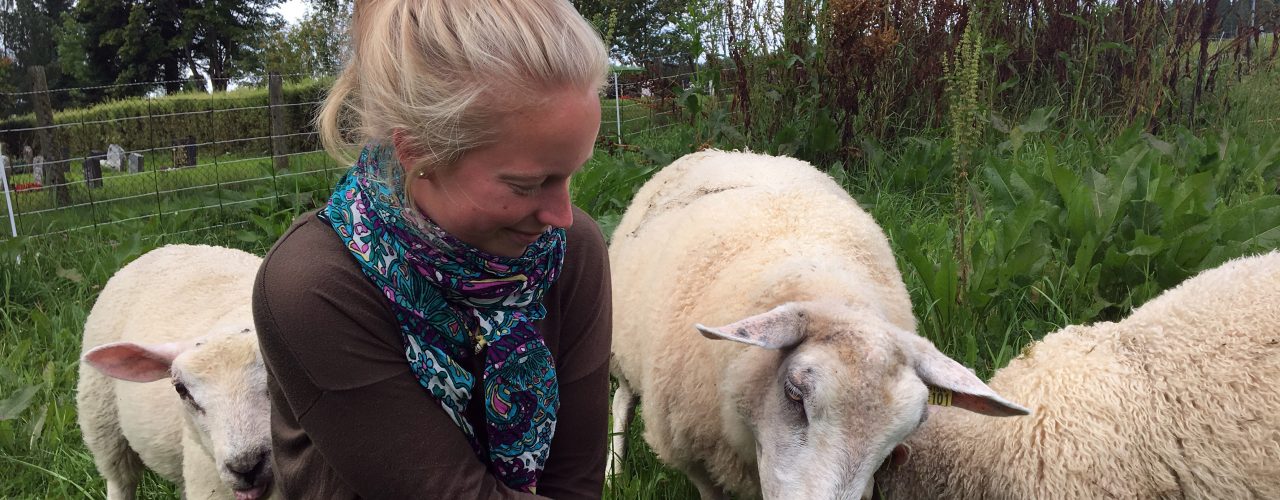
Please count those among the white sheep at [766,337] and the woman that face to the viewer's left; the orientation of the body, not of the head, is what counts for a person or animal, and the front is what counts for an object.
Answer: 0

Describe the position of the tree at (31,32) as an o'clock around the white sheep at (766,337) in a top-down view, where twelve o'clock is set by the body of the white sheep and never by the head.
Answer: The tree is roughly at 6 o'clock from the white sheep.

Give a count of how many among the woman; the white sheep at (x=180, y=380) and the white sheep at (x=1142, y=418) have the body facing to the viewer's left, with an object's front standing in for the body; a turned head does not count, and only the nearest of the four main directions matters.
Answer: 1

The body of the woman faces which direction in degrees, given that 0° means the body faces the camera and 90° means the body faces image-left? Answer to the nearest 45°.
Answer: approximately 315°

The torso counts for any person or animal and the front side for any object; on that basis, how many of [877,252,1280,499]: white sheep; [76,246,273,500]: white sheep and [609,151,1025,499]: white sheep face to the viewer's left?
1

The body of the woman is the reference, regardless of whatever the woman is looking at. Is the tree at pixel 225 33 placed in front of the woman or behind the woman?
behind

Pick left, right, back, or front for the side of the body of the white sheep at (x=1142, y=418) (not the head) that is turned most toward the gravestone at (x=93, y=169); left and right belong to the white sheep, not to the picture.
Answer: front

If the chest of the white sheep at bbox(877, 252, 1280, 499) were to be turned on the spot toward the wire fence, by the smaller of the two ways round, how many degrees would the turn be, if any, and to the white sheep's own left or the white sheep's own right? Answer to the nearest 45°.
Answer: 0° — it already faces it

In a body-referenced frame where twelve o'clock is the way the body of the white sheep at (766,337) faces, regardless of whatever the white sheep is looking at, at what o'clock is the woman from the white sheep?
The woman is roughly at 2 o'clock from the white sheep.

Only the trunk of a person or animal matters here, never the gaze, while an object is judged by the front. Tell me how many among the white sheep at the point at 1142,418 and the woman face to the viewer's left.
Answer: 1

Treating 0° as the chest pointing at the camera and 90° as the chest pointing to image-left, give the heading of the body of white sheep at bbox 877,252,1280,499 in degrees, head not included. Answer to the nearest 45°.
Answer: approximately 90°

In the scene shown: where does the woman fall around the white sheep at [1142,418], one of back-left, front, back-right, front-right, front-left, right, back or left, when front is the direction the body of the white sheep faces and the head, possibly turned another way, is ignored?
front-left
